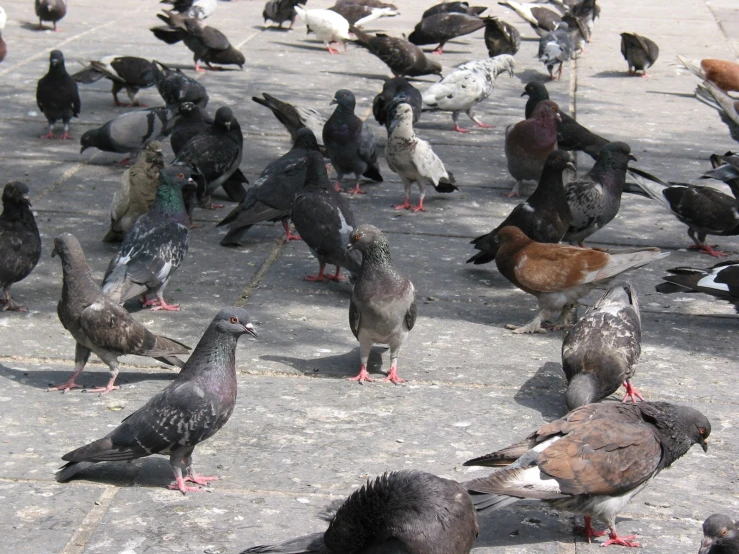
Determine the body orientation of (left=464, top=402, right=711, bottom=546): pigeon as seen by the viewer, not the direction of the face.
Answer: to the viewer's right

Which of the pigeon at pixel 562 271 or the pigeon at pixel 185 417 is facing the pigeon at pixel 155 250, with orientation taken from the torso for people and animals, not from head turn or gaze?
the pigeon at pixel 562 271

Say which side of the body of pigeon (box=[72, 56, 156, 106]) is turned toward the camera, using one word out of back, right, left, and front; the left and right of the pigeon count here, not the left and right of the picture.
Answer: right

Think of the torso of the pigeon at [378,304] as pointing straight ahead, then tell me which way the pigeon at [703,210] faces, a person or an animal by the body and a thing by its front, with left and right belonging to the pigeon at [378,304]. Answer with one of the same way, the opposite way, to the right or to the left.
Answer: to the left

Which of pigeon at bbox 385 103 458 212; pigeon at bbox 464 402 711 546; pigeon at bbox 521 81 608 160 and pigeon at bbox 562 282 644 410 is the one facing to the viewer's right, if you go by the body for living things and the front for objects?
pigeon at bbox 464 402 711 546

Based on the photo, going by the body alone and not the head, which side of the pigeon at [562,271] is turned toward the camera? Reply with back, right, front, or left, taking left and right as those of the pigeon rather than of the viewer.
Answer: left

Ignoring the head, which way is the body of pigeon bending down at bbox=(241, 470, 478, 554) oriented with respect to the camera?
to the viewer's right

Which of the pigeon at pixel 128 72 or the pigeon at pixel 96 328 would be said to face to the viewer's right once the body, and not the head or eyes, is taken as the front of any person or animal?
the pigeon at pixel 128 72

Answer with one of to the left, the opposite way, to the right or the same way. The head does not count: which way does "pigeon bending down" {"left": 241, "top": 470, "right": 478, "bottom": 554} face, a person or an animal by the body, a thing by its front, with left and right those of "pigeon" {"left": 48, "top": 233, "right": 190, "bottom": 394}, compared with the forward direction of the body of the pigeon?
the opposite way

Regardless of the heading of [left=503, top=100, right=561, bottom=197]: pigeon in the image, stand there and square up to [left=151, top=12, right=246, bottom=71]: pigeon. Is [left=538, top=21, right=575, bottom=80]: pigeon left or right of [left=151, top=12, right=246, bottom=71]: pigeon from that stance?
right

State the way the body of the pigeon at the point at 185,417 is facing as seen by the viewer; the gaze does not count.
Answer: to the viewer's right

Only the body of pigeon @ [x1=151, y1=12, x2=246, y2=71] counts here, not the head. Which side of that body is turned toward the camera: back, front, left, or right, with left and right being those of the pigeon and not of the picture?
right

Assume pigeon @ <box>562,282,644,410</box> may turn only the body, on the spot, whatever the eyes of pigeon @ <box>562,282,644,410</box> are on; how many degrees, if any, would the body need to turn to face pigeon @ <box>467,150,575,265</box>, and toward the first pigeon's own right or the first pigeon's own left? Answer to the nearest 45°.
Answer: approximately 135° to the first pigeon's own right

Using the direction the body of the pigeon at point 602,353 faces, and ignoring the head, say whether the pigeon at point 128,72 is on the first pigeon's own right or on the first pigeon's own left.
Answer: on the first pigeon's own right

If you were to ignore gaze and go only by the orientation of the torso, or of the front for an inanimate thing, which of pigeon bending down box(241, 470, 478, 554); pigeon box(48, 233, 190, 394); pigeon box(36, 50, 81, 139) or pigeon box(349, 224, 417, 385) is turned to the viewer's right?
the pigeon bending down

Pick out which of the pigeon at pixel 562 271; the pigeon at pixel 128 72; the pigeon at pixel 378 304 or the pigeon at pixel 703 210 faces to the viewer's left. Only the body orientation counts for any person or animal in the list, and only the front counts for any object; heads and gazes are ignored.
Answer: the pigeon at pixel 562 271
